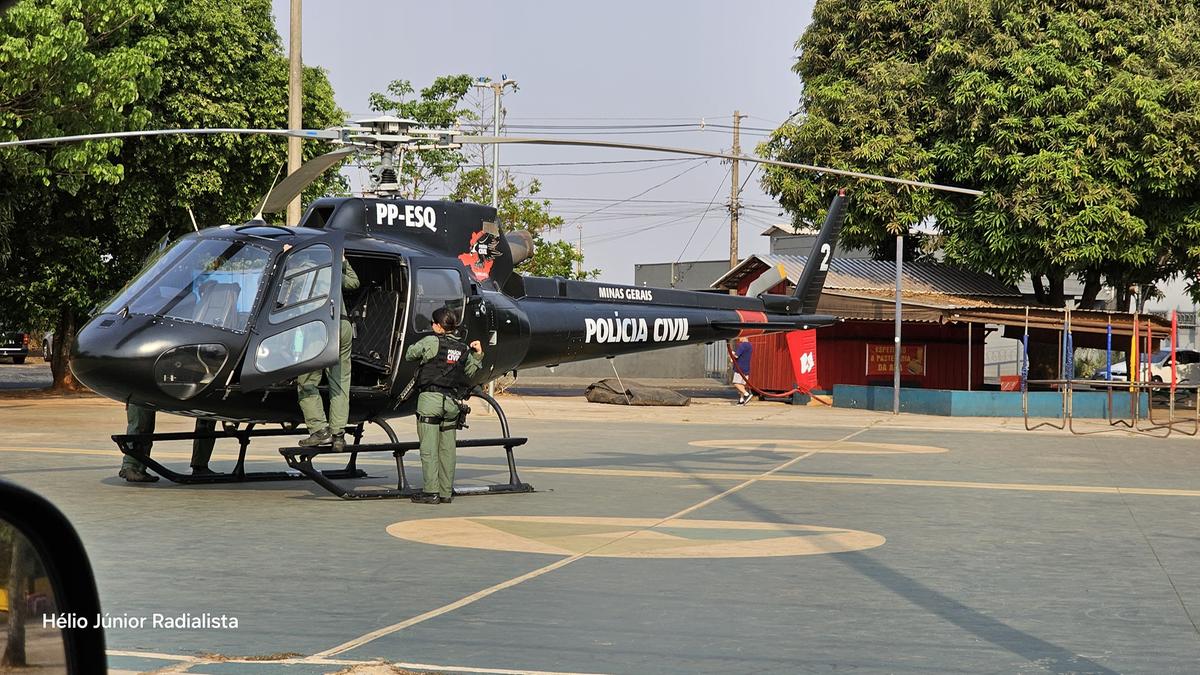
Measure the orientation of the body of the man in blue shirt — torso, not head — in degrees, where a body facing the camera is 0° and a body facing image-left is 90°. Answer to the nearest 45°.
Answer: approximately 90°

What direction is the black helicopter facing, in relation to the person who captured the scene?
facing the viewer and to the left of the viewer

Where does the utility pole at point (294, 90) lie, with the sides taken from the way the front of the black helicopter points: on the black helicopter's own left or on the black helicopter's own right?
on the black helicopter's own right

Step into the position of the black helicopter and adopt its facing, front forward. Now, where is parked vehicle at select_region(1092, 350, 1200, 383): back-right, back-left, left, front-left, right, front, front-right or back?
back

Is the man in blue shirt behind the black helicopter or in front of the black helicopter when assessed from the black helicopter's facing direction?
behind

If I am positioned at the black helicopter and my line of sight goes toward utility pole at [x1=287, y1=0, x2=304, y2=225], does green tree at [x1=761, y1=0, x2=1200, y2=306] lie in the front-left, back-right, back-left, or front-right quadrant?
front-right
